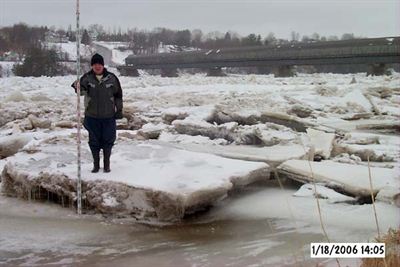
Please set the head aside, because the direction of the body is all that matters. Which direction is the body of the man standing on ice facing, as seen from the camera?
toward the camera
